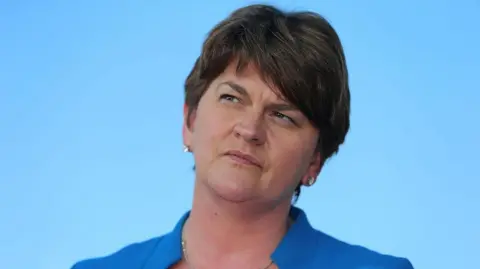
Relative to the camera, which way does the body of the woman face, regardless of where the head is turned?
toward the camera
